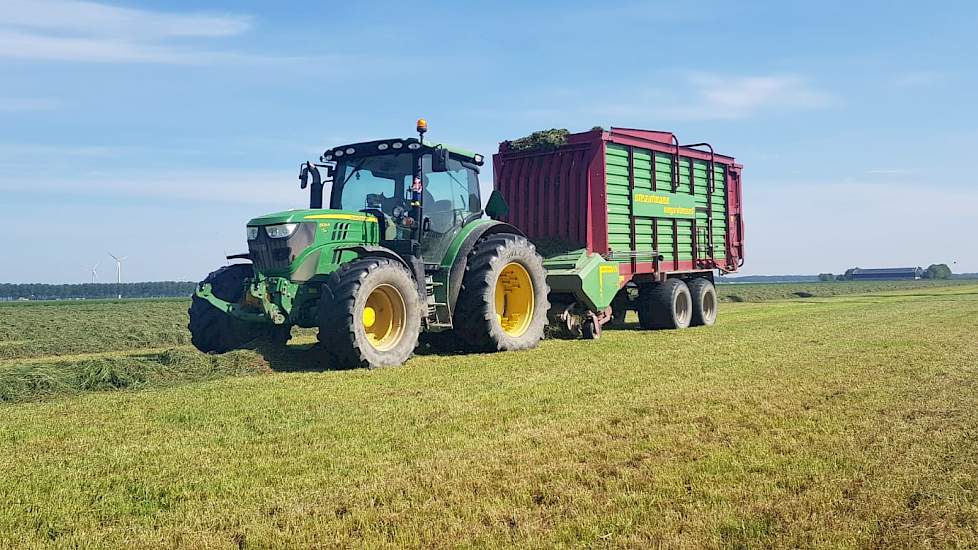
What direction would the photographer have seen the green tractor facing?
facing the viewer and to the left of the viewer

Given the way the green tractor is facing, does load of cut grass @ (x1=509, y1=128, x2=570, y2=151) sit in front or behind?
behind
